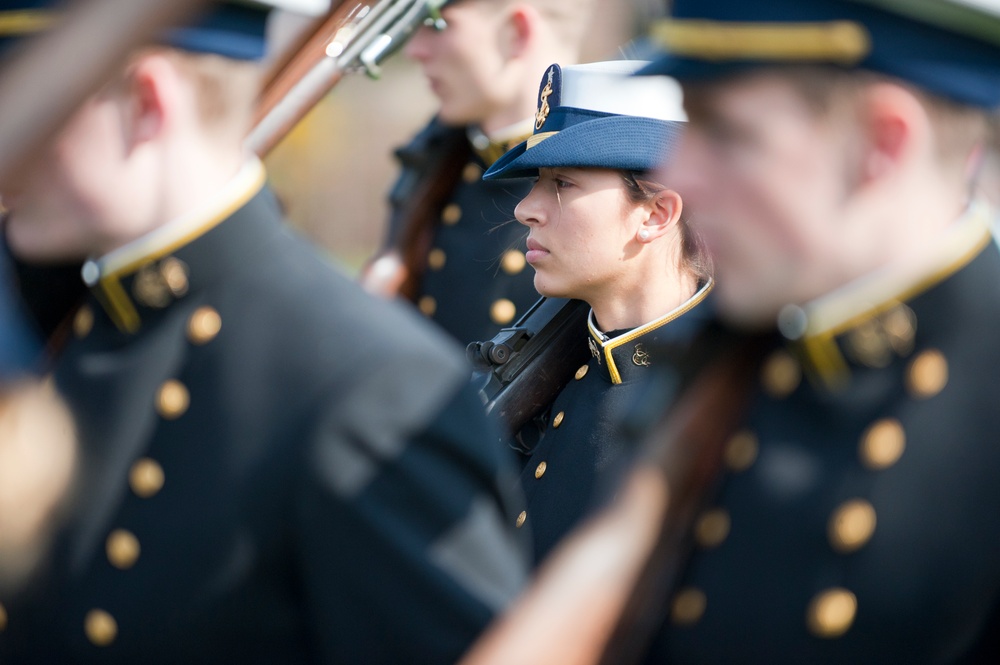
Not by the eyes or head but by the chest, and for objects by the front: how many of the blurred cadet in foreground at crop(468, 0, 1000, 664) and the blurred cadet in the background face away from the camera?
0

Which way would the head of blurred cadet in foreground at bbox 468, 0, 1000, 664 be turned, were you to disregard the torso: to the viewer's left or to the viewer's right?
to the viewer's left

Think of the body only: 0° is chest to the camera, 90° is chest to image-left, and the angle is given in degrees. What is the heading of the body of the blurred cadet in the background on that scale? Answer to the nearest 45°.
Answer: approximately 45°

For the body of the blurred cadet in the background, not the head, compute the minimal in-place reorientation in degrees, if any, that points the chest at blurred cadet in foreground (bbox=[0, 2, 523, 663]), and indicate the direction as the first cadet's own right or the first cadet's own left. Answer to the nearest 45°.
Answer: approximately 45° to the first cadet's own left

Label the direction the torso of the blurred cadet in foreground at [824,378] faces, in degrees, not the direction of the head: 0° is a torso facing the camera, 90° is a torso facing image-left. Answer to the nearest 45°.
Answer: approximately 45°

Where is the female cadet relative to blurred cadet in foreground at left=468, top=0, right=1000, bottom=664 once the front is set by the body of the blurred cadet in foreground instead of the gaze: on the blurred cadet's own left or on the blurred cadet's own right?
on the blurred cadet's own right

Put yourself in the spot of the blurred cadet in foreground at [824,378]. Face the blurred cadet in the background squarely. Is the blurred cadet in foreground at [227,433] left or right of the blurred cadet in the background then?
left

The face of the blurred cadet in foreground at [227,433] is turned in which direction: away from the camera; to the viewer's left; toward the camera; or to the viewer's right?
to the viewer's left

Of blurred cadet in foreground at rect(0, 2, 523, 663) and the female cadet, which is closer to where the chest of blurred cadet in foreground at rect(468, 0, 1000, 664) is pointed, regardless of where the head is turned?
the blurred cadet in foreground

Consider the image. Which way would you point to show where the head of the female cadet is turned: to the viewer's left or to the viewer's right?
to the viewer's left
